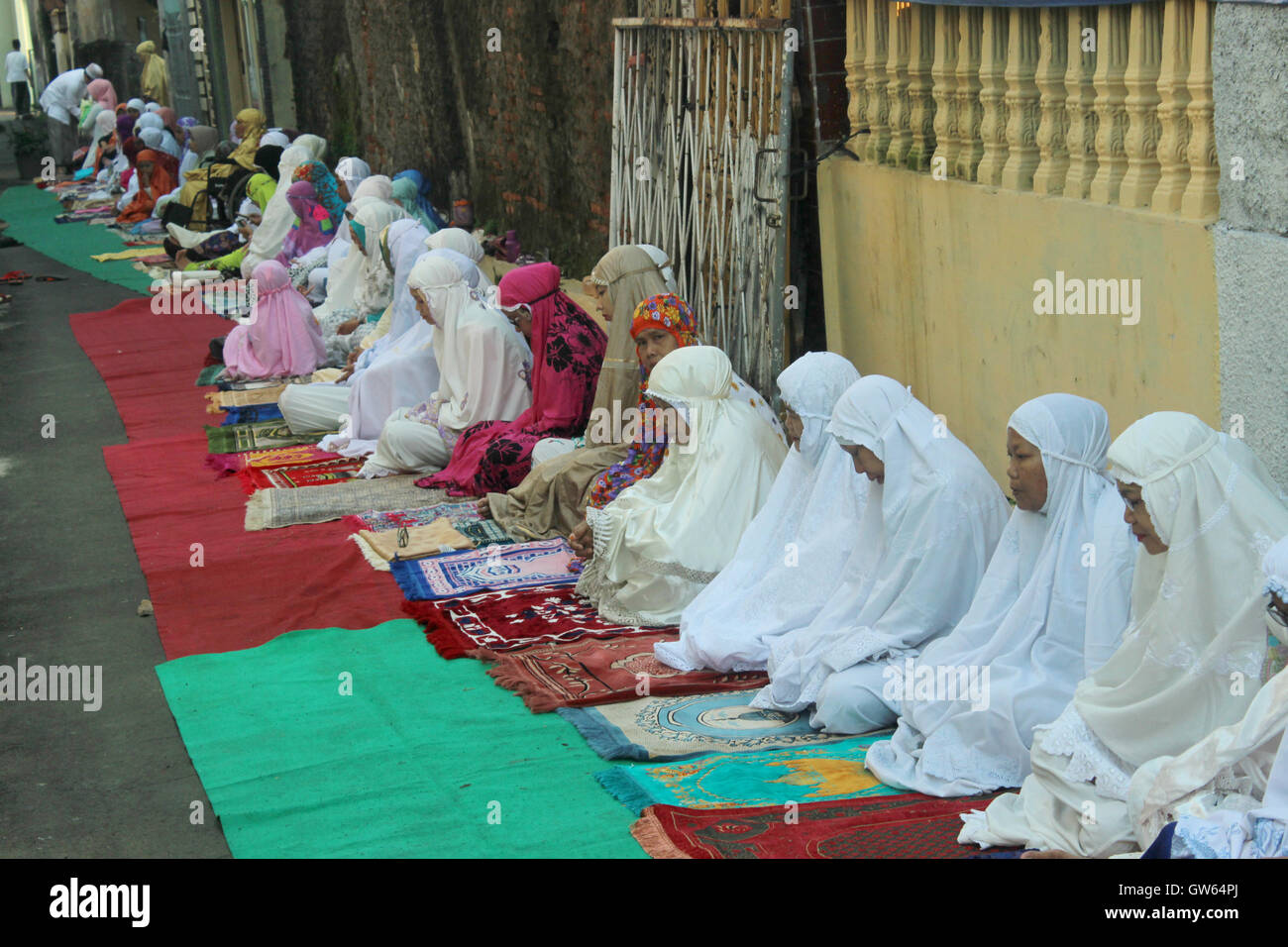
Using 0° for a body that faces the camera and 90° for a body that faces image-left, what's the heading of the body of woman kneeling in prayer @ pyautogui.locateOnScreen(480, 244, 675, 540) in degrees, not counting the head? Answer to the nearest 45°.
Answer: approximately 90°

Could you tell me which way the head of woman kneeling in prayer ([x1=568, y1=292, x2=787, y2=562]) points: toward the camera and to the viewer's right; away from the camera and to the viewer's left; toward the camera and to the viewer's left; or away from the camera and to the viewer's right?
toward the camera and to the viewer's left

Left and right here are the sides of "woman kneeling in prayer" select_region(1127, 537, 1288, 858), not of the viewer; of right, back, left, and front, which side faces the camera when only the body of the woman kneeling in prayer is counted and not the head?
left

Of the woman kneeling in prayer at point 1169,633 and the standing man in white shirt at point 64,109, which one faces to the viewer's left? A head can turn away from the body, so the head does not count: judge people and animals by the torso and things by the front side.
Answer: the woman kneeling in prayer

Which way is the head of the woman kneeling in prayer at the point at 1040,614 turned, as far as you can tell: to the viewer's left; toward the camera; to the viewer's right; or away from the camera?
to the viewer's left

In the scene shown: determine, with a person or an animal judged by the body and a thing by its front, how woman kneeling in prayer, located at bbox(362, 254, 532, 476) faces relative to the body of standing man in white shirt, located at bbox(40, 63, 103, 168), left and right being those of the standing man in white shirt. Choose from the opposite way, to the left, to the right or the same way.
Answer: the opposite way

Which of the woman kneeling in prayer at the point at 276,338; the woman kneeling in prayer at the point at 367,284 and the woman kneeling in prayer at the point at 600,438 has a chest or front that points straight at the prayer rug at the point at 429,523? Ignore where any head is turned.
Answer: the woman kneeling in prayer at the point at 600,438

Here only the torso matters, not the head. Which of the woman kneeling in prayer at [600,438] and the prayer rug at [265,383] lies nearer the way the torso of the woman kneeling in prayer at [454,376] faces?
the prayer rug

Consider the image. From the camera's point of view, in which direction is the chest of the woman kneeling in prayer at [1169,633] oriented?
to the viewer's left

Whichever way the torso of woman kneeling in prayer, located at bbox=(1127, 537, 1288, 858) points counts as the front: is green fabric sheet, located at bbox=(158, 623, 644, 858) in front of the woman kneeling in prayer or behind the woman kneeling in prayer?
in front

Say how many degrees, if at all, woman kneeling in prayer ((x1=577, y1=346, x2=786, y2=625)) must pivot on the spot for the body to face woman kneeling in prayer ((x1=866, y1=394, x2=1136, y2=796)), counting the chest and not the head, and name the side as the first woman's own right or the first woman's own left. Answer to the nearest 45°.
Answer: approximately 135° to the first woman's own left

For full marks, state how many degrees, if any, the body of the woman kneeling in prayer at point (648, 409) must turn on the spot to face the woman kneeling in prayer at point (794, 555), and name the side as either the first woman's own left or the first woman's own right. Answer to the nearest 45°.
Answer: approximately 45° to the first woman's own left

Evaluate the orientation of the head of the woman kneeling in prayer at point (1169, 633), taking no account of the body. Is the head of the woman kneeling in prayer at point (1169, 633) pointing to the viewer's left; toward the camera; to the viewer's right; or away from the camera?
to the viewer's left

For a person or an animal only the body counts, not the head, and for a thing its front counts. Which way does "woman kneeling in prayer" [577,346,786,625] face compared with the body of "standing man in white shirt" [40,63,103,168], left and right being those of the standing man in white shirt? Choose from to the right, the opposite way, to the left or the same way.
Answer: the opposite way

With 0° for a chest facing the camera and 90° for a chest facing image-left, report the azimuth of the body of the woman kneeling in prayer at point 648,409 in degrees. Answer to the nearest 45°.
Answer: approximately 45°

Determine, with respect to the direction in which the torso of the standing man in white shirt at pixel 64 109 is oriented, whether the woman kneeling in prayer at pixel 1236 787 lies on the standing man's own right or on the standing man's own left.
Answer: on the standing man's own right

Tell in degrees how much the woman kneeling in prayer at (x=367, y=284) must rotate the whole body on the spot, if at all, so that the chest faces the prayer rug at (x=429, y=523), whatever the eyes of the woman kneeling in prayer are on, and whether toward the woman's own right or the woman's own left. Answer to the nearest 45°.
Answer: approximately 90° to the woman's own left

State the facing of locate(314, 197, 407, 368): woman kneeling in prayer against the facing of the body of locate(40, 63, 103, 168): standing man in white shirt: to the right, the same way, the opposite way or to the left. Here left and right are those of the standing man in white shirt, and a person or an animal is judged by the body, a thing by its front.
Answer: the opposite way
